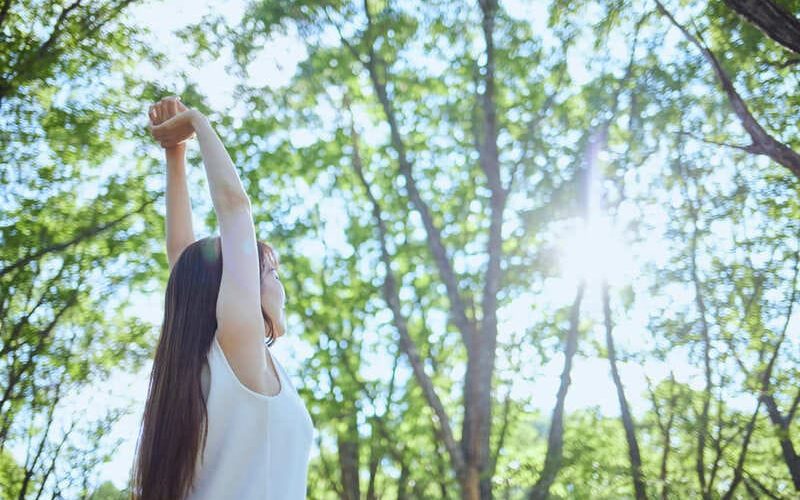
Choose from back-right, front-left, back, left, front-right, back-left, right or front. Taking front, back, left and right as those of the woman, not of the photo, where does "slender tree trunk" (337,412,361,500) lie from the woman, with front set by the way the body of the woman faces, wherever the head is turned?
front-left

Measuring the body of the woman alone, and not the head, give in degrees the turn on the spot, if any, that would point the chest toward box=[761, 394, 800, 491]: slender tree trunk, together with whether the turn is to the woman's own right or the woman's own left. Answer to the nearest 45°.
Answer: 0° — they already face it

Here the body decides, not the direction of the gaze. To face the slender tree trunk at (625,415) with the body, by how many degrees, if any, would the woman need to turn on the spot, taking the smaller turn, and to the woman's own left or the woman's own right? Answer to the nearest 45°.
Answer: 0° — they already face it

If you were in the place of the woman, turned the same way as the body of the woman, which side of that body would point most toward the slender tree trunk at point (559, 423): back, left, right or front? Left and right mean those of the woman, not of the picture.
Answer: front

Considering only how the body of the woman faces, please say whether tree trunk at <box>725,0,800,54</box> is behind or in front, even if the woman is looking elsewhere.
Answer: in front

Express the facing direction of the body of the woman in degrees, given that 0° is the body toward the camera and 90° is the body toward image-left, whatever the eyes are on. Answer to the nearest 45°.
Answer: approximately 225°

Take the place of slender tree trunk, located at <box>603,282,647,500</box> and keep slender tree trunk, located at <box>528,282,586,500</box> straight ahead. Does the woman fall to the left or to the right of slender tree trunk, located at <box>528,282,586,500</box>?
left
